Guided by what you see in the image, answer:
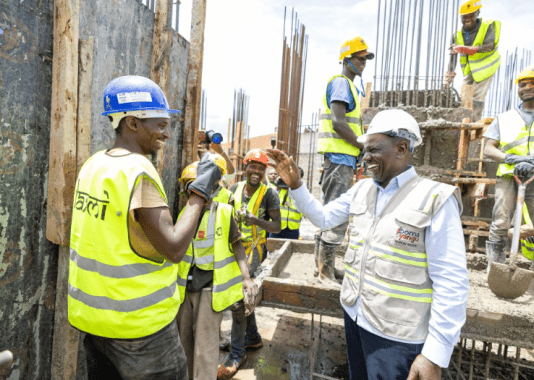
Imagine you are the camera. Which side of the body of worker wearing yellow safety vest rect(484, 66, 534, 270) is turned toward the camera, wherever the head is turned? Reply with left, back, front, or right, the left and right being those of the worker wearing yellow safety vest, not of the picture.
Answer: front

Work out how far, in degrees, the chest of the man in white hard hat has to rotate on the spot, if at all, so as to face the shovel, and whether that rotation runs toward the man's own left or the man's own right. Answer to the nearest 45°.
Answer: approximately 180°

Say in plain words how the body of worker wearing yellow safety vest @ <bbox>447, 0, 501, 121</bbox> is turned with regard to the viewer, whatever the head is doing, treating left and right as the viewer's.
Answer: facing the viewer and to the left of the viewer

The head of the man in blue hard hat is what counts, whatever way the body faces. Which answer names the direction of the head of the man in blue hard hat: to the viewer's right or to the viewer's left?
to the viewer's right

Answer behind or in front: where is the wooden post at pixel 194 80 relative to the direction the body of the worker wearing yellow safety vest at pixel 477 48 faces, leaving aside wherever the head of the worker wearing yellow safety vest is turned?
in front

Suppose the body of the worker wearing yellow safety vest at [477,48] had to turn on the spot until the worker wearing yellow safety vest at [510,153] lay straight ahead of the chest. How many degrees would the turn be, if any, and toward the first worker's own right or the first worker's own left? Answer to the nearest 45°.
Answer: approximately 45° to the first worker's own left

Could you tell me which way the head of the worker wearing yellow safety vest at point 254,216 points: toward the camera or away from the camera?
toward the camera

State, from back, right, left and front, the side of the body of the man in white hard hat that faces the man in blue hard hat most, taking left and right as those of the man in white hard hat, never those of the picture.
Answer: front

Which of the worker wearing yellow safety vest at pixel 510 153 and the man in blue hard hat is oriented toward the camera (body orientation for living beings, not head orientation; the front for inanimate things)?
the worker wearing yellow safety vest

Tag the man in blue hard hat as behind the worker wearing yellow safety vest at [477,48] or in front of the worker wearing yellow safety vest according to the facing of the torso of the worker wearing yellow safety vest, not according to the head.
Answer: in front

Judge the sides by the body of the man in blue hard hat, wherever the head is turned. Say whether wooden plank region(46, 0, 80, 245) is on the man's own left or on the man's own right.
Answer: on the man's own left

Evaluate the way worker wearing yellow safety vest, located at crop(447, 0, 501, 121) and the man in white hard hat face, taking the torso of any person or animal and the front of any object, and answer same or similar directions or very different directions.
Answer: same or similar directions

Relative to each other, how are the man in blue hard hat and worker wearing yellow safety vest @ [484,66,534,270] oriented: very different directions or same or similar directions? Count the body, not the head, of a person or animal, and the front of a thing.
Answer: very different directions
